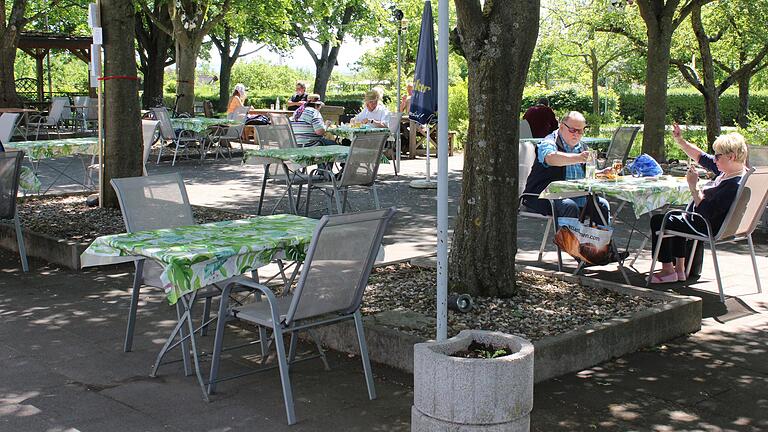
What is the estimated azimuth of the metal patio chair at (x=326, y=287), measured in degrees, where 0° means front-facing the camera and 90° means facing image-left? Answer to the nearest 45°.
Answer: approximately 135°

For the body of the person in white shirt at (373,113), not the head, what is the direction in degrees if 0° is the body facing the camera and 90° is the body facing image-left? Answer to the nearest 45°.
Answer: approximately 45°

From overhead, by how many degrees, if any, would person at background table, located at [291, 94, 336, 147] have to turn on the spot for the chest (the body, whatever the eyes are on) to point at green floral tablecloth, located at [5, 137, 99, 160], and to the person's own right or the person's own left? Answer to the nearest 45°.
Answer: approximately 180°

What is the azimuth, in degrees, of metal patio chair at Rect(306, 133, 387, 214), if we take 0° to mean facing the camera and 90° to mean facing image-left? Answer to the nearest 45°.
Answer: approximately 135°

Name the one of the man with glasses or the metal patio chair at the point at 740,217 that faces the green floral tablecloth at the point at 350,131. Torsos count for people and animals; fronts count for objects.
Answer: the metal patio chair

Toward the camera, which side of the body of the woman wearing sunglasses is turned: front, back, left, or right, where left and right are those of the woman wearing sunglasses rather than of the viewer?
left

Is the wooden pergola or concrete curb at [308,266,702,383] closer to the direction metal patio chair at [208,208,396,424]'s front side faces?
the wooden pergola

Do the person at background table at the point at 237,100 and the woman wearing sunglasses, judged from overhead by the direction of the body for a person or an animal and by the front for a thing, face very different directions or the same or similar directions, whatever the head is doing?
very different directions

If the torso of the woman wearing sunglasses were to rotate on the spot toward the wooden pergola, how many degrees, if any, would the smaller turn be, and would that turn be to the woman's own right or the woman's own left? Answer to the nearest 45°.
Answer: approximately 45° to the woman's own right

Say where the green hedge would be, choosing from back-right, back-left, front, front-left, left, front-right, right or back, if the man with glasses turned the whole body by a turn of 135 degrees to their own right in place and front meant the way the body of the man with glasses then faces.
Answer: right
